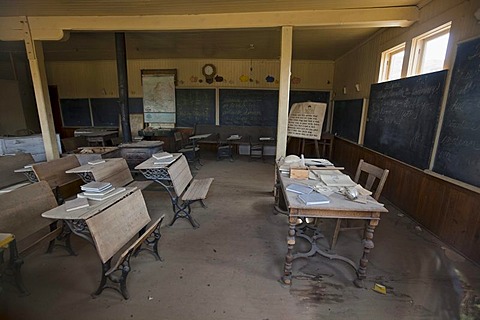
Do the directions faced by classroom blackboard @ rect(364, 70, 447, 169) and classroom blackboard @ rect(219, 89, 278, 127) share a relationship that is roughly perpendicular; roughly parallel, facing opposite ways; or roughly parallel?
roughly perpendicular

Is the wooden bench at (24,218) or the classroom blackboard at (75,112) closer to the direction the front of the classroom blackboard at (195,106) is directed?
the wooden bench

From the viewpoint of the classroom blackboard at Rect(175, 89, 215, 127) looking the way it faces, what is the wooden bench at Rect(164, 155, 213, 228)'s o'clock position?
The wooden bench is roughly at 12 o'clock from the classroom blackboard.
